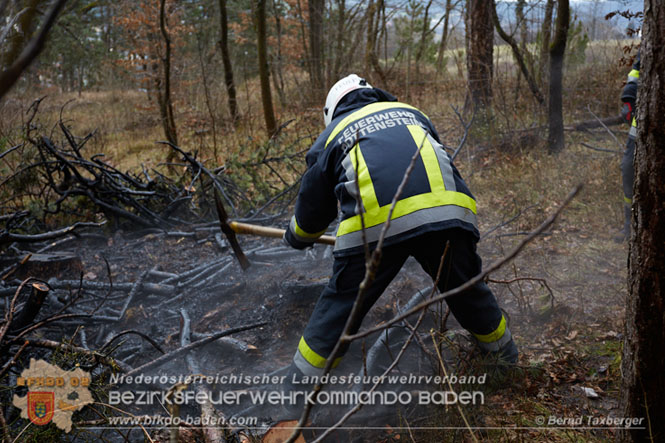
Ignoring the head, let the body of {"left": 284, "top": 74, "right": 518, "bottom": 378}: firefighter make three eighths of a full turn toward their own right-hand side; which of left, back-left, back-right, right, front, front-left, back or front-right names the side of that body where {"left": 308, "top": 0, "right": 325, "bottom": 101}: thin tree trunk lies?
left

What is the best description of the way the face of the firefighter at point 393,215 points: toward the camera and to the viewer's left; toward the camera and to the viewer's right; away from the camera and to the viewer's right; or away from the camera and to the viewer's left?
away from the camera and to the viewer's left

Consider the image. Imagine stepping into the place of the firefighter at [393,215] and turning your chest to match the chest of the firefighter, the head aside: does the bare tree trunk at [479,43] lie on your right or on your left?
on your right

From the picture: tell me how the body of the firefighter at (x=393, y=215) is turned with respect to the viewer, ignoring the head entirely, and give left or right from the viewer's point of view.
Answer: facing away from the viewer and to the left of the viewer

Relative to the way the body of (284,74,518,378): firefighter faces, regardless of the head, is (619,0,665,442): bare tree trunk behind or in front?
behind
